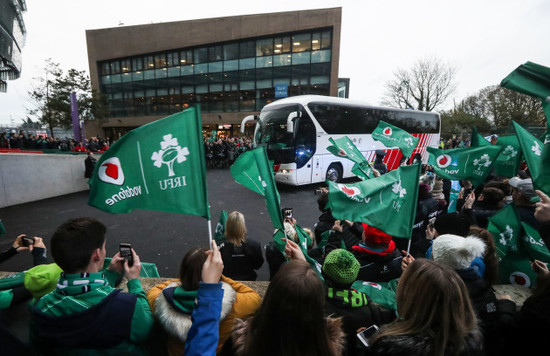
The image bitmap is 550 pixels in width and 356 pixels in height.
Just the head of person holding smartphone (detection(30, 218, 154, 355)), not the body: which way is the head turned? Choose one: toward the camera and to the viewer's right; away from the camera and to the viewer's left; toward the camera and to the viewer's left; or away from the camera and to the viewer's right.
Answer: away from the camera and to the viewer's right

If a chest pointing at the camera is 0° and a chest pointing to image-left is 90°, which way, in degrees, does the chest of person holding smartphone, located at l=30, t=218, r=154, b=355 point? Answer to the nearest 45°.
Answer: approximately 225°

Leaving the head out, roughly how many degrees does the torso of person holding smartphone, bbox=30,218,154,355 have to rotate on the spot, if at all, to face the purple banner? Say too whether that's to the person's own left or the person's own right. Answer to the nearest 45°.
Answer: approximately 45° to the person's own left

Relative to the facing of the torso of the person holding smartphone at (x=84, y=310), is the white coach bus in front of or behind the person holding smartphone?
in front

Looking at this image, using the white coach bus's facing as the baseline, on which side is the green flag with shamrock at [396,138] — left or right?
on its left

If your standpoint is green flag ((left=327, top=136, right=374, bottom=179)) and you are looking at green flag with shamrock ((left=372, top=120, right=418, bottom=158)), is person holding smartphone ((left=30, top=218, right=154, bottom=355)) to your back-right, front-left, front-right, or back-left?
back-right

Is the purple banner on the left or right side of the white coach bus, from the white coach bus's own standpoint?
on its right

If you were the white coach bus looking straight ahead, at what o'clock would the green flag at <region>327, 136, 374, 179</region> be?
The green flag is roughly at 10 o'clock from the white coach bus.

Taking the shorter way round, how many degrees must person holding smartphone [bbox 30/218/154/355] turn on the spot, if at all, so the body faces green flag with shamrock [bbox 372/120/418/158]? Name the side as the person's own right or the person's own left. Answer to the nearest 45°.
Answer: approximately 45° to the person's own right

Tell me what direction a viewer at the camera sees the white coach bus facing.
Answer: facing the viewer and to the left of the viewer

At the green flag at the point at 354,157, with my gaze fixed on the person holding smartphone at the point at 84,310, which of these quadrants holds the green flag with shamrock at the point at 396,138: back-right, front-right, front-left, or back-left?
back-left
